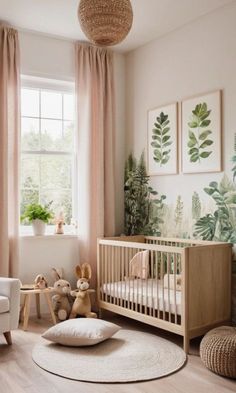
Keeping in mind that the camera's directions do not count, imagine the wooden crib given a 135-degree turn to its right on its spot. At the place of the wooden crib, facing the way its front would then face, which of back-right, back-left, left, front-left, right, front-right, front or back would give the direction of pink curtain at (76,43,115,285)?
front-left

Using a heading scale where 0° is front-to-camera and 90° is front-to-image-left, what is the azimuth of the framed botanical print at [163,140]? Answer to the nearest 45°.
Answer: approximately 45°

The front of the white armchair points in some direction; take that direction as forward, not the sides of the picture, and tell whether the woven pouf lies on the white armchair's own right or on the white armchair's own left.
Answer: on the white armchair's own left

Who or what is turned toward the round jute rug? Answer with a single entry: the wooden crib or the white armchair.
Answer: the wooden crib

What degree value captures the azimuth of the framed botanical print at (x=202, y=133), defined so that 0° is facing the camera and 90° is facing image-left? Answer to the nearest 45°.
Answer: approximately 45°
